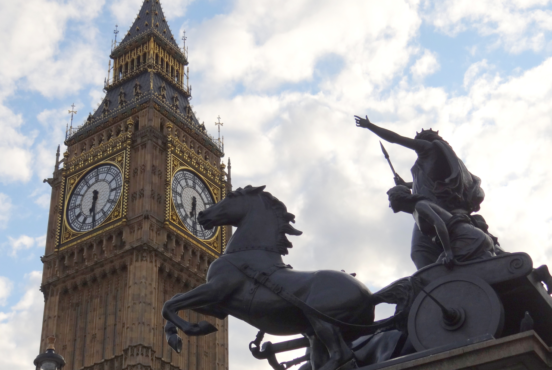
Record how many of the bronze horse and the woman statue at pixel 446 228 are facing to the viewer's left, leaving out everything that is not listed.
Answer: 2

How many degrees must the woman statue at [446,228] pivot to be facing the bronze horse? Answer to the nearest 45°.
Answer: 0° — it already faces it

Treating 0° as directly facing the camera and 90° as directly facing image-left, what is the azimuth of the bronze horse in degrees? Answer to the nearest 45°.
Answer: approximately 90°

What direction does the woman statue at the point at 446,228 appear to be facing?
to the viewer's left

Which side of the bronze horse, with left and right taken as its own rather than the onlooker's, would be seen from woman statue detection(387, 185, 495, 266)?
back
